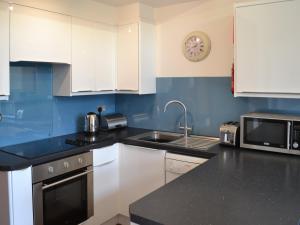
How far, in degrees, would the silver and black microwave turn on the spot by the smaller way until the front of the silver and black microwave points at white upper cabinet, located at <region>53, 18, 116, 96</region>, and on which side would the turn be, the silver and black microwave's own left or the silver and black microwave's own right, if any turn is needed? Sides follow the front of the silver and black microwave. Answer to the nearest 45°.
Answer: approximately 90° to the silver and black microwave's own right

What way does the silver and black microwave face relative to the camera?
toward the camera

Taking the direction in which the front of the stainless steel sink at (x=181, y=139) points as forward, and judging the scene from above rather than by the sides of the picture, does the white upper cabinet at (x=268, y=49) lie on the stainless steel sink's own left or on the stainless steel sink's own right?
on the stainless steel sink's own left

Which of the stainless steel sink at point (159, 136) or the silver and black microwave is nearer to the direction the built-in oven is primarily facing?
the silver and black microwave

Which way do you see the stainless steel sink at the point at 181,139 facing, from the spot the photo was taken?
facing the viewer and to the left of the viewer

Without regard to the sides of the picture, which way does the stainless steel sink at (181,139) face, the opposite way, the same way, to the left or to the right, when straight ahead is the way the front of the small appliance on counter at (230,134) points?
the same way

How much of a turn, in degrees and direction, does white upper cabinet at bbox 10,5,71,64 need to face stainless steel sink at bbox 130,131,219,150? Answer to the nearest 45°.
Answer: approximately 45° to its left

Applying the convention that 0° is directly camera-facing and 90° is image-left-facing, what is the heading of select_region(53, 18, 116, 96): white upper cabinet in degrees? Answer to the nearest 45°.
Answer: approximately 315°

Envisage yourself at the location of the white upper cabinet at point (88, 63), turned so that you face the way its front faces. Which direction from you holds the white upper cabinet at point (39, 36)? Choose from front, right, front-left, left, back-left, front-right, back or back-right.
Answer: right
